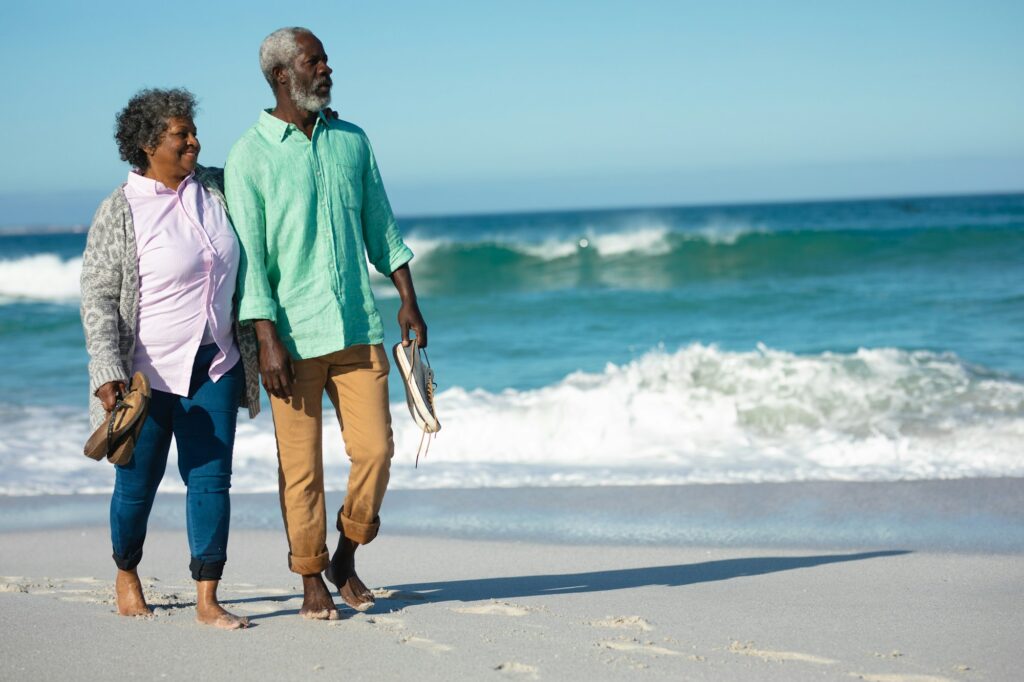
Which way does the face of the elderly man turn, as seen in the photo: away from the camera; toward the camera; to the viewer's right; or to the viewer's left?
to the viewer's right

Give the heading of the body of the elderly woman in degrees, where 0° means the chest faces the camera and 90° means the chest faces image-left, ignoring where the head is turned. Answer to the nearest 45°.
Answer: approximately 315°
